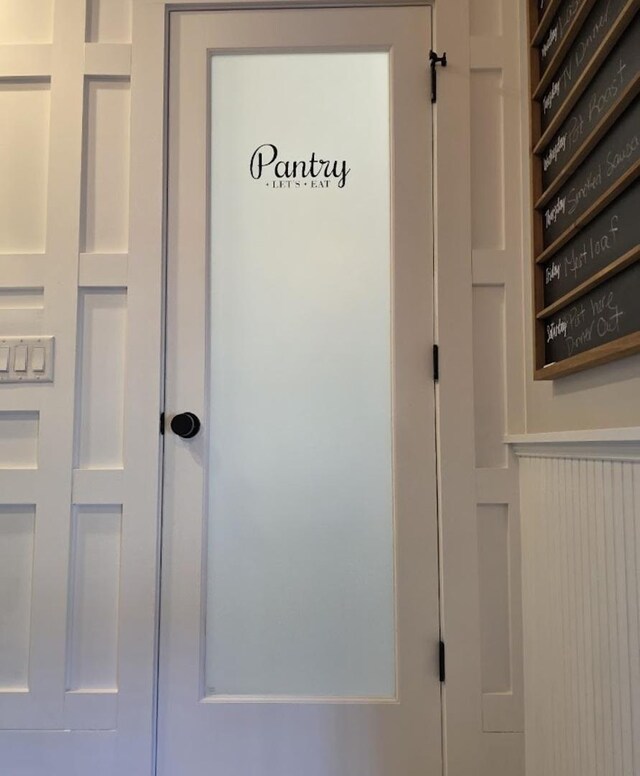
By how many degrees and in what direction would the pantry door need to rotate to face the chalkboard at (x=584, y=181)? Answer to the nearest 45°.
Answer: approximately 45° to its left

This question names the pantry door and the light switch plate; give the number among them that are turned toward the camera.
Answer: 2

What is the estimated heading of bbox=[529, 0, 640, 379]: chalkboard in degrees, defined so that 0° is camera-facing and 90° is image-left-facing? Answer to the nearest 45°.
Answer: approximately 45°

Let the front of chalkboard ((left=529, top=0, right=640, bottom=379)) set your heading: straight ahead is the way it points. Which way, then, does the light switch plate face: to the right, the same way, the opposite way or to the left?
to the left

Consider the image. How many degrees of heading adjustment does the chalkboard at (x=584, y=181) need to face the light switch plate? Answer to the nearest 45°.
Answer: approximately 45° to its right
